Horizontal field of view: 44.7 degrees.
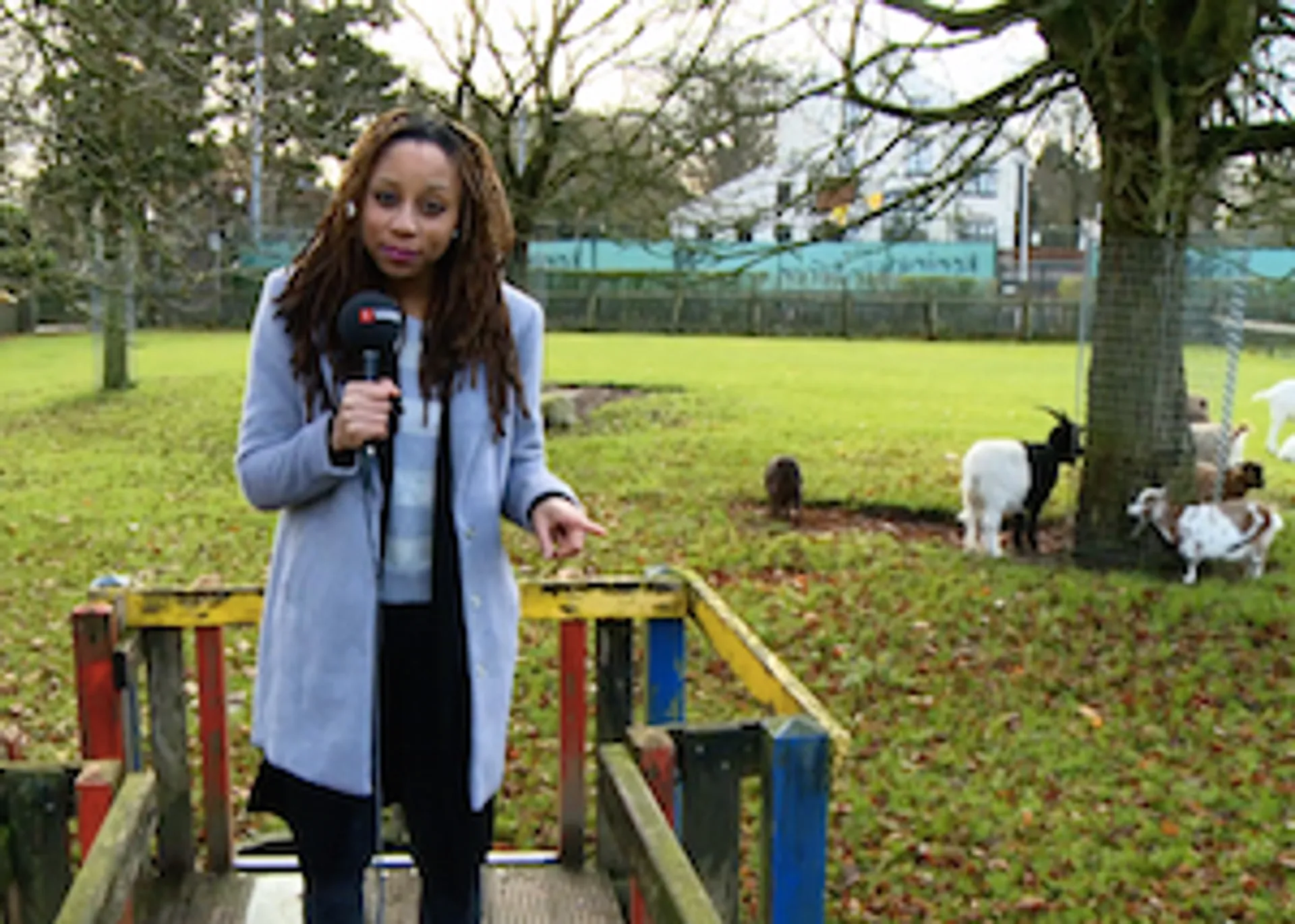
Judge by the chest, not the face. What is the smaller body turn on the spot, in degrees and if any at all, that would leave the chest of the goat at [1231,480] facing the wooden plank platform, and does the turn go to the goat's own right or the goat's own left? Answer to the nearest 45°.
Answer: approximately 90° to the goat's own right

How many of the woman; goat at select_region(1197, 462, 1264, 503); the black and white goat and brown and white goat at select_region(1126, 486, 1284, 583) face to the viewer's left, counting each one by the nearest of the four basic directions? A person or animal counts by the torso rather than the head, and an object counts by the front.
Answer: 1

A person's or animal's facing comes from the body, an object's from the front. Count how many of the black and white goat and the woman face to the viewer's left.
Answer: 0

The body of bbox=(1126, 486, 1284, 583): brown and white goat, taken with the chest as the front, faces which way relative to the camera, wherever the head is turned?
to the viewer's left

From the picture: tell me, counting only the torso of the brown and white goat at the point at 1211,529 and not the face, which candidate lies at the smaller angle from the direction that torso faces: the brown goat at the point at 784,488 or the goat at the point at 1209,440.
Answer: the brown goat

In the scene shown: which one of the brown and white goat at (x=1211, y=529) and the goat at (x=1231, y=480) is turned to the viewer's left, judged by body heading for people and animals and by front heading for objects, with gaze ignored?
the brown and white goat

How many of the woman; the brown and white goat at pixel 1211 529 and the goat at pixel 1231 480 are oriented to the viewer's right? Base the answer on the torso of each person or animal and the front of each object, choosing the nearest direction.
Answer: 1

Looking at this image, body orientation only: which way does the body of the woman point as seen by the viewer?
toward the camera

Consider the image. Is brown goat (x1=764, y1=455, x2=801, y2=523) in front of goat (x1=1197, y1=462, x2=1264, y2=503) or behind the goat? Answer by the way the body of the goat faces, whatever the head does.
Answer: behind

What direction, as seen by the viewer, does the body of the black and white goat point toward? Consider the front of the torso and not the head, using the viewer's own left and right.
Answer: facing away from the viewer and to the right of the viewer

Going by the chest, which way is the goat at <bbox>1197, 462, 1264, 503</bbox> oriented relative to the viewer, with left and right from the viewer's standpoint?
facing to the right of the viewer
